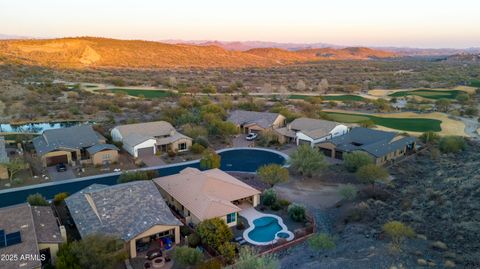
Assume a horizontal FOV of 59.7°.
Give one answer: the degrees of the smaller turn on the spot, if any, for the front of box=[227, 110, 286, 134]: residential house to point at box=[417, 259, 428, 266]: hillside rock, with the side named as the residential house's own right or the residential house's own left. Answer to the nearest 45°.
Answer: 0° — it already faces it

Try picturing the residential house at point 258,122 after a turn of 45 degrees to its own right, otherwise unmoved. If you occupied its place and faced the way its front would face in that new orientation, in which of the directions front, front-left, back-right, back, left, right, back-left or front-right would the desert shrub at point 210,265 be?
front-left

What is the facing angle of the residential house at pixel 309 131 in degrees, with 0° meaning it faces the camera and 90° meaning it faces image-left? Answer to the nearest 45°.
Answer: approximately 45°

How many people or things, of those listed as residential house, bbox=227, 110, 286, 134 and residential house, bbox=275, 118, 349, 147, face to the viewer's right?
0

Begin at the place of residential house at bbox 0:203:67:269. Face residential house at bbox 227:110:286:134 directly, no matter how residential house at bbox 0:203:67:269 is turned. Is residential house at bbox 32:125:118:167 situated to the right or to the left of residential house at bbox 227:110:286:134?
left

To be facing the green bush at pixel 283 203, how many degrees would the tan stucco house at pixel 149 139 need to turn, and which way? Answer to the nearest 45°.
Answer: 0° — it already faces it

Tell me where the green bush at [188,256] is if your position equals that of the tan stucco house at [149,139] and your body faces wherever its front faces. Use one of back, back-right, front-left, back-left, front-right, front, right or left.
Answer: front-right

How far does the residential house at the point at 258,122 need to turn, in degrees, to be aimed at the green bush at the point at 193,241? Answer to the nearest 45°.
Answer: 0° — it already faces it

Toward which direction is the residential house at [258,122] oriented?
toward the camera

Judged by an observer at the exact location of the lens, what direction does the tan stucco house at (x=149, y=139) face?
facing the viewer and to the right of the viewer

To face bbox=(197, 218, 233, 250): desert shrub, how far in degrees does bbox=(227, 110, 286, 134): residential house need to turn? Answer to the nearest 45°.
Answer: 0° — it already faces it

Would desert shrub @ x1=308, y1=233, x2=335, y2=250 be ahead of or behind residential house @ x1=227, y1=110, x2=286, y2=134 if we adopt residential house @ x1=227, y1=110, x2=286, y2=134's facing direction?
ahead

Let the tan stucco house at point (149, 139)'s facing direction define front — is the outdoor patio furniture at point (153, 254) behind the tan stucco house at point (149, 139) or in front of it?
in front

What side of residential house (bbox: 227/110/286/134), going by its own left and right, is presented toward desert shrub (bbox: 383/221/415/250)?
front

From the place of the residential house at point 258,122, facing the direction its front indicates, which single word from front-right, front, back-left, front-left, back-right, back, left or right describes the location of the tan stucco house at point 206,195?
front

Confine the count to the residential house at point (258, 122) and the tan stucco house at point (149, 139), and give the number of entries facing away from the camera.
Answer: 0
